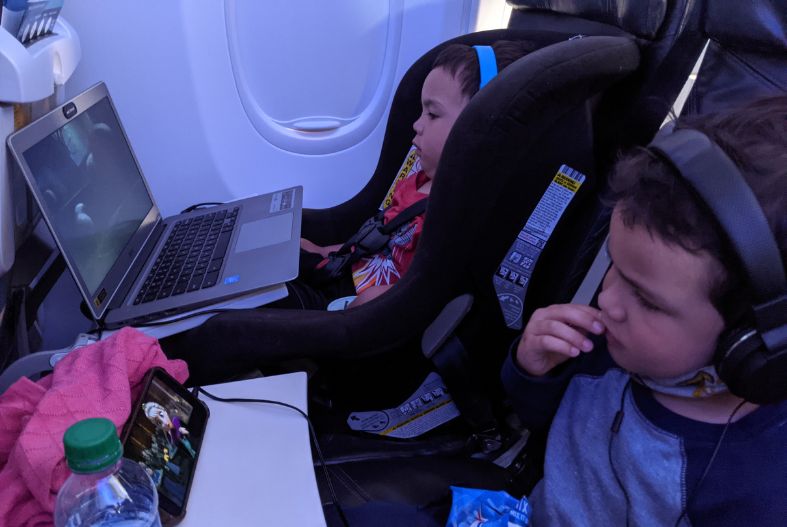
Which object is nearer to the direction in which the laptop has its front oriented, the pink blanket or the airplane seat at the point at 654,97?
the airplane seat

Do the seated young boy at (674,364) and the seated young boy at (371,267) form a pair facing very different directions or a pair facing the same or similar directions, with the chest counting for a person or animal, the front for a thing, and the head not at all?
same or similar directions

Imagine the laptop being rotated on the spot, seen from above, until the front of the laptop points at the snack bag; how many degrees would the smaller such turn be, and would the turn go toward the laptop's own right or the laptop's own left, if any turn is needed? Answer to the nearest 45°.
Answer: approximately 45° to the laptop's own right

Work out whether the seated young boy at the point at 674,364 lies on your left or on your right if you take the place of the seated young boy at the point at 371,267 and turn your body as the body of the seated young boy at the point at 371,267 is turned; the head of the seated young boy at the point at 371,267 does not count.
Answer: on your left

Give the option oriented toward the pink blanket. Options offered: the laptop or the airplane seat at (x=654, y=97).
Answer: the airplane seat

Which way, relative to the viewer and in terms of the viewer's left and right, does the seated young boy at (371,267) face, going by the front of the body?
facing to the left of the viewer

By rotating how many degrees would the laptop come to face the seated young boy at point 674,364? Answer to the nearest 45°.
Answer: approximately 45° to its right

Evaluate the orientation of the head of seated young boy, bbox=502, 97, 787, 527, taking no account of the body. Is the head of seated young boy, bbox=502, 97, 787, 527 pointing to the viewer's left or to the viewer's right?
to the viewer's left

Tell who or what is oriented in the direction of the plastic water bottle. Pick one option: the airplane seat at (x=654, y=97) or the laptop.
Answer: the airplane seat

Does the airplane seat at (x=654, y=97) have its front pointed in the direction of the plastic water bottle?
yes

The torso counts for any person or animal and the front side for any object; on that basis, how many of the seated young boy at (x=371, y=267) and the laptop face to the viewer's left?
1

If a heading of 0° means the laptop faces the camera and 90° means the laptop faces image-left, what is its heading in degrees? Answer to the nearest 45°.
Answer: approximately 270°

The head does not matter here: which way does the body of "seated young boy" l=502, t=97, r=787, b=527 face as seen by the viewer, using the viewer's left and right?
facing the viewer and to the left of the viewer
